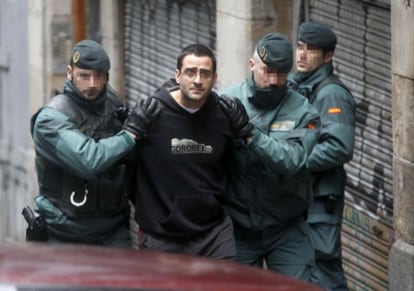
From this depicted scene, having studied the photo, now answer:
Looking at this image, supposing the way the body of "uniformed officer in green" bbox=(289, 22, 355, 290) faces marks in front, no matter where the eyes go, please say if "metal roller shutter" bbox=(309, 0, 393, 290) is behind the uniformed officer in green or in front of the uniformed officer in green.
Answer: behind

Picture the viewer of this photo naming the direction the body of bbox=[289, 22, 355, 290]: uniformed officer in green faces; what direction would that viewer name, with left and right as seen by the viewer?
facing the viewer and to the left of the viewer

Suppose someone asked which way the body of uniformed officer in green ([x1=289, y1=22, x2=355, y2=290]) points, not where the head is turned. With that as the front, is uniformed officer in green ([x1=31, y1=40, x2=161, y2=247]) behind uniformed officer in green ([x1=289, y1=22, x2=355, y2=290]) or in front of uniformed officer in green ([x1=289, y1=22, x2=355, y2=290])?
in front

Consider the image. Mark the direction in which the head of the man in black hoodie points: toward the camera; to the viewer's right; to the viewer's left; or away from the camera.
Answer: toward the camera

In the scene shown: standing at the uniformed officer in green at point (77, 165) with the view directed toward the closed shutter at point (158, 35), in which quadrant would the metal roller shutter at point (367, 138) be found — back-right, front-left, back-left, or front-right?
front-right

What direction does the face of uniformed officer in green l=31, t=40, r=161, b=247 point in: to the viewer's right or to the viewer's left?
to the viewer's right

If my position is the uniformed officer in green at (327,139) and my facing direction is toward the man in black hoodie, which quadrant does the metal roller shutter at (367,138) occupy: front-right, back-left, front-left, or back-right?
back-right

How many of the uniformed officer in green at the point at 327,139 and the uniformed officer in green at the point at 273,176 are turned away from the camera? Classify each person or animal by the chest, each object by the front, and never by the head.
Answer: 0

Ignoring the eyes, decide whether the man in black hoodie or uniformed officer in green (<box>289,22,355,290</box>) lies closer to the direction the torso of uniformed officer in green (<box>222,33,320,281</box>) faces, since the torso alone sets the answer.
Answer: the man in black hoodie

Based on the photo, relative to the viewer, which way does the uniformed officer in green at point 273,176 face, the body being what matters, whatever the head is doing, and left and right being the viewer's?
facing the viewer
